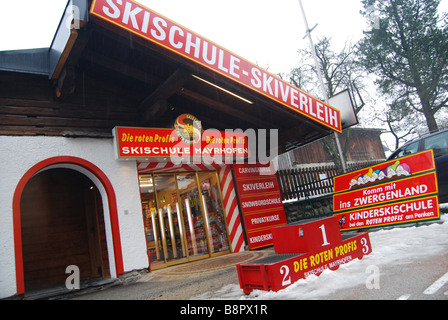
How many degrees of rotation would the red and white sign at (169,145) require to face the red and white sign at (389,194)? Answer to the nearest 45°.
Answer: approximately 45° to its left

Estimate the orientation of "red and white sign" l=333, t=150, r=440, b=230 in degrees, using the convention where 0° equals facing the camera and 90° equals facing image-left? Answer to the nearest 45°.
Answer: approximately 45°
